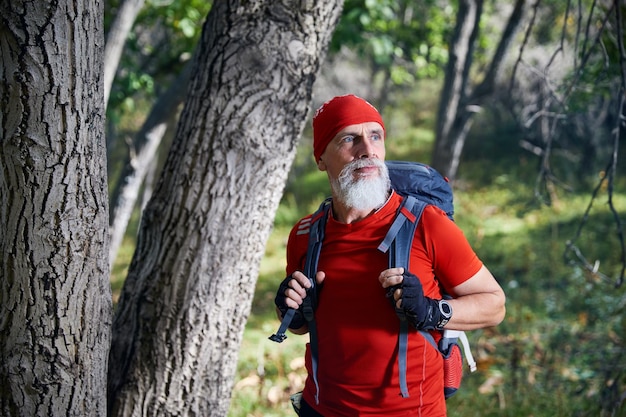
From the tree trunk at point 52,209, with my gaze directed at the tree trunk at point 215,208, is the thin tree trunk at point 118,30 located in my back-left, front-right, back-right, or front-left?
front-left

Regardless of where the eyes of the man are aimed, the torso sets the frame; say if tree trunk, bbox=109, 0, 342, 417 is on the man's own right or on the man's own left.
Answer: on the man's own right

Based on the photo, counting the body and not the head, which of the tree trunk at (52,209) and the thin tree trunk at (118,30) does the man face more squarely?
the tree trunk

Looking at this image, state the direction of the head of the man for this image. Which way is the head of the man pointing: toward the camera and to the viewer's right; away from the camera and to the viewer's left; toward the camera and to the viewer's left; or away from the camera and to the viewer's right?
toward the camera and to the viewer's right

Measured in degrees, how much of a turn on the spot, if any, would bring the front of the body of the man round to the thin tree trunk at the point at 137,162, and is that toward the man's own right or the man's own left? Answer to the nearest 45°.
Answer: approximately 90° to the man's own right

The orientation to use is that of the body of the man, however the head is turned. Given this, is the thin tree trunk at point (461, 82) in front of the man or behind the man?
behind

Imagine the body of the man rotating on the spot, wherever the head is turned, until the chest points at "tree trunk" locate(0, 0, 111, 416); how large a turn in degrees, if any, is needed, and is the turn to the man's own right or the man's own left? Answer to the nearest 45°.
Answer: approximately 45° to the man's own right

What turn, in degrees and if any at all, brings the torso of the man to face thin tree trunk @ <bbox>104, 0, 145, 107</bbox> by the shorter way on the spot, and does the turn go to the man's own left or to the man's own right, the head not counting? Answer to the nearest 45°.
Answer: approximately 90° to the man's own right
